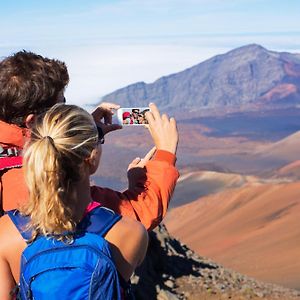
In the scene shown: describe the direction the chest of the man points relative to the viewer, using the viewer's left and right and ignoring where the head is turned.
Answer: facing away from the viewer and to the right of the viewer

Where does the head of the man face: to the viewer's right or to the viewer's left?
to the viewer's right

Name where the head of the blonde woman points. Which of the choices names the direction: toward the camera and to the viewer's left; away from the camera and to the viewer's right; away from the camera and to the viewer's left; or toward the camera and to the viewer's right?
away from the camera and to the viewer's right
